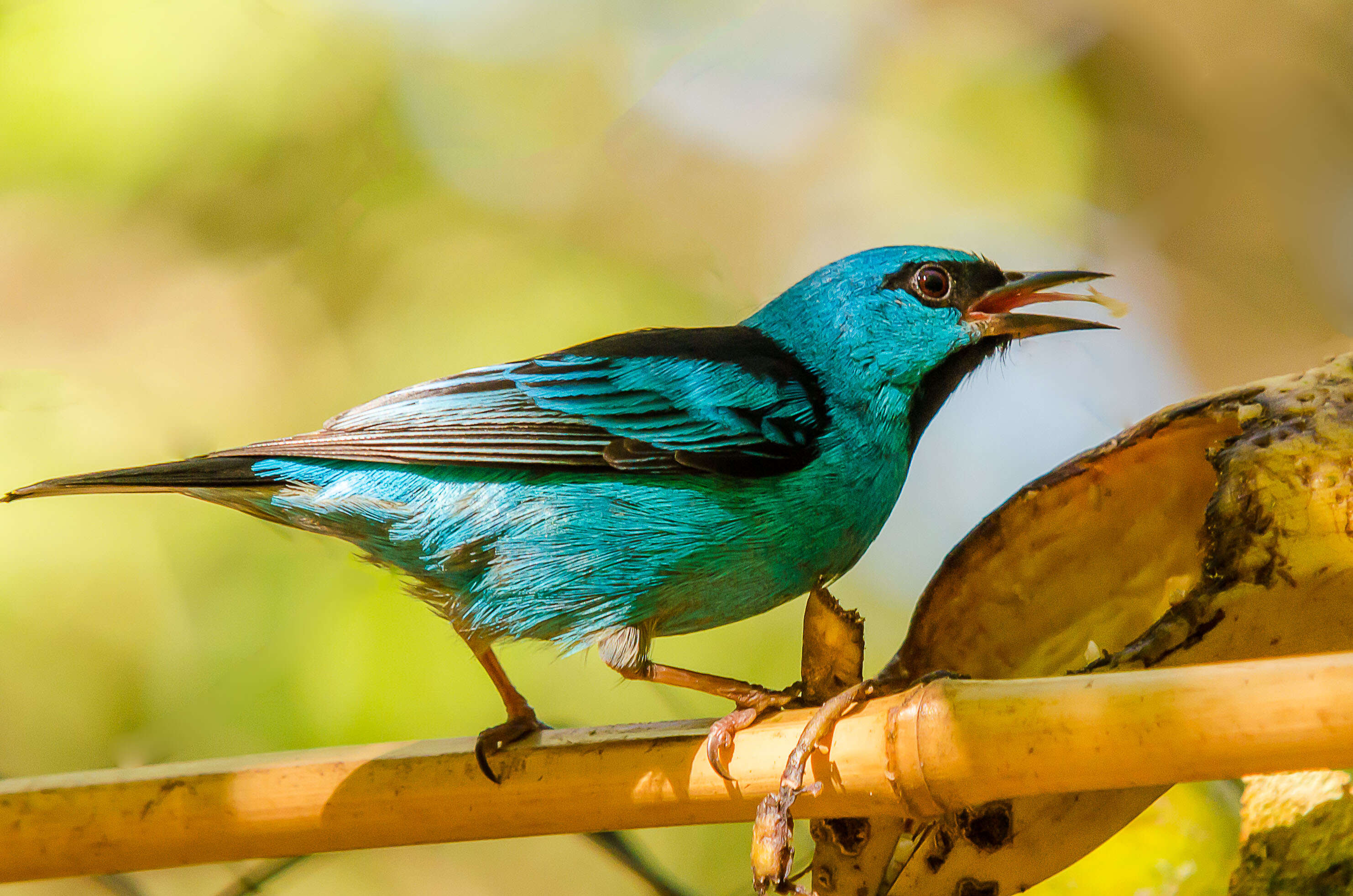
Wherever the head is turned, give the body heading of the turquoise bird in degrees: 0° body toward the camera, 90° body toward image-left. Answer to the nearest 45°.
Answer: approximately 270°
